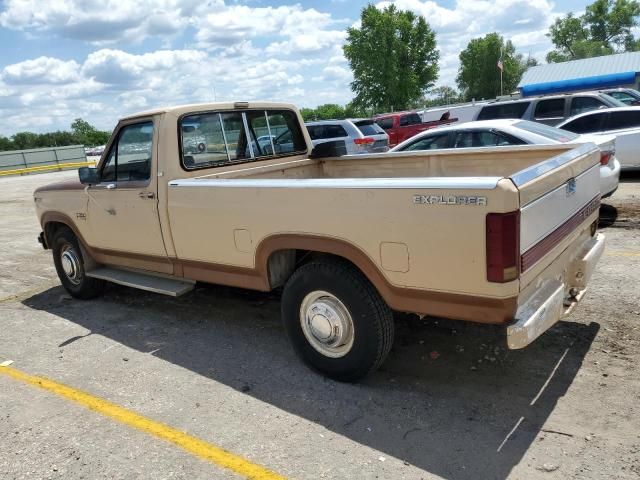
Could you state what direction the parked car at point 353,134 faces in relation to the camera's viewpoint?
facing away from the viewer and to the left of the viewer

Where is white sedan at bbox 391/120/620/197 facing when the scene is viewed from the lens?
facing away from the viewer and to the left of the viewer

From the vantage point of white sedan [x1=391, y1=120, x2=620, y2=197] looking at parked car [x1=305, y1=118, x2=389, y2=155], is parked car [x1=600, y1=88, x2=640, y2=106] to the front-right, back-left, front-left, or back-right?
front-right

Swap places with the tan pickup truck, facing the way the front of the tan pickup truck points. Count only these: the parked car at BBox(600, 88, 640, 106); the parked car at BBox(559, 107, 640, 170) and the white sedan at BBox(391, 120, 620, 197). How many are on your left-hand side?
0

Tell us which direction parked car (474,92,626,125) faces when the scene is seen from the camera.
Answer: facing the viewer and to the right of the viewer

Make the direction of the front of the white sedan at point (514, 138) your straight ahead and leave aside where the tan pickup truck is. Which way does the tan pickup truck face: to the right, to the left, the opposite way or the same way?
the same way

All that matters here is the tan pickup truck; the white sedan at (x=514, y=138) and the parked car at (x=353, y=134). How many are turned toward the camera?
0

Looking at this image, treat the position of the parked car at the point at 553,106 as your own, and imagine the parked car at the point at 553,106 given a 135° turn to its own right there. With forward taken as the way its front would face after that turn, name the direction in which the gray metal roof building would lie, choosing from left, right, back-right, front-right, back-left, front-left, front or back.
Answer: right

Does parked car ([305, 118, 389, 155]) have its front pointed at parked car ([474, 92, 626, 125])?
no

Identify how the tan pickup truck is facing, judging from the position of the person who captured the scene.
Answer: facing away from the viewer and to the left of the viewer

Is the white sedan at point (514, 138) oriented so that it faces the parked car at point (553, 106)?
no

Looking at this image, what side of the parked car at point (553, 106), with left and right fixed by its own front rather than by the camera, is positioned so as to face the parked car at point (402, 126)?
back

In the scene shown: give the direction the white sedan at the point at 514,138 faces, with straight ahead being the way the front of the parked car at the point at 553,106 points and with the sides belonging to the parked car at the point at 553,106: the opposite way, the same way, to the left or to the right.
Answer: the opposite way

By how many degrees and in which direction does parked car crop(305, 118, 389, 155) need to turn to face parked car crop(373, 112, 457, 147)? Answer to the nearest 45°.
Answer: approximately 45° to its right

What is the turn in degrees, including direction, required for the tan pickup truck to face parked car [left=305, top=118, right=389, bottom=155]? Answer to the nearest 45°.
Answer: approximately 45° to its right

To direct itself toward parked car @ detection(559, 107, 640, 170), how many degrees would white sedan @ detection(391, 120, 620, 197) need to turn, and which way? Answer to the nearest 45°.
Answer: approximately 90° to its right
